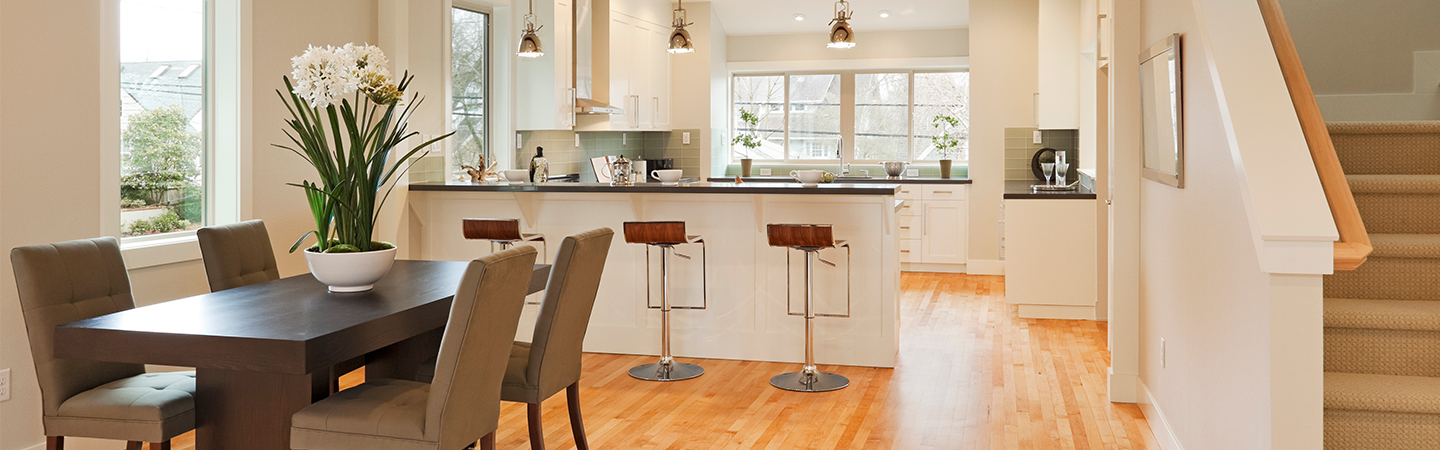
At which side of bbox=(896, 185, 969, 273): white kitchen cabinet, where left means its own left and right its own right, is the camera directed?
front

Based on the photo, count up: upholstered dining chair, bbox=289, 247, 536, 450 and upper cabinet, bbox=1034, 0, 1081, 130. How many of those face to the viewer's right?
0

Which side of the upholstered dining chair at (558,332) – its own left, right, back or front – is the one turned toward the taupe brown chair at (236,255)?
front

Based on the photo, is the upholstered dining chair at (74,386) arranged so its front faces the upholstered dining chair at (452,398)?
yes

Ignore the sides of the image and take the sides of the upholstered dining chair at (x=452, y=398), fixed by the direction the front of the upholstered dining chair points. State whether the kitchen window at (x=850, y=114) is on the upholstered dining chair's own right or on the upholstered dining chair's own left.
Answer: on the upholstered dining chair's own right

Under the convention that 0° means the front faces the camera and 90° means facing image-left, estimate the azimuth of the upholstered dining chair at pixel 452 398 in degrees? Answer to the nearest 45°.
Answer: approximately 135°

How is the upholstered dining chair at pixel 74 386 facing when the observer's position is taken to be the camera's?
facing the viewer and to the right of the viewer

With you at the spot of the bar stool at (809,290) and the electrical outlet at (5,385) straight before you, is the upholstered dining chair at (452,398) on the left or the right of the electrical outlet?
left

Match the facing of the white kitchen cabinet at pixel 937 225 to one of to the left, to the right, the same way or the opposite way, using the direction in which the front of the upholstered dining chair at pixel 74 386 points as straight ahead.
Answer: to the right

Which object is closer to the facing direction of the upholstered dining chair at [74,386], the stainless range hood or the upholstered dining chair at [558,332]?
the upholstered dining chair

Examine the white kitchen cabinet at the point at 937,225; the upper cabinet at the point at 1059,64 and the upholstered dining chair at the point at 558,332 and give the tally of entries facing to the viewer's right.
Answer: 0
